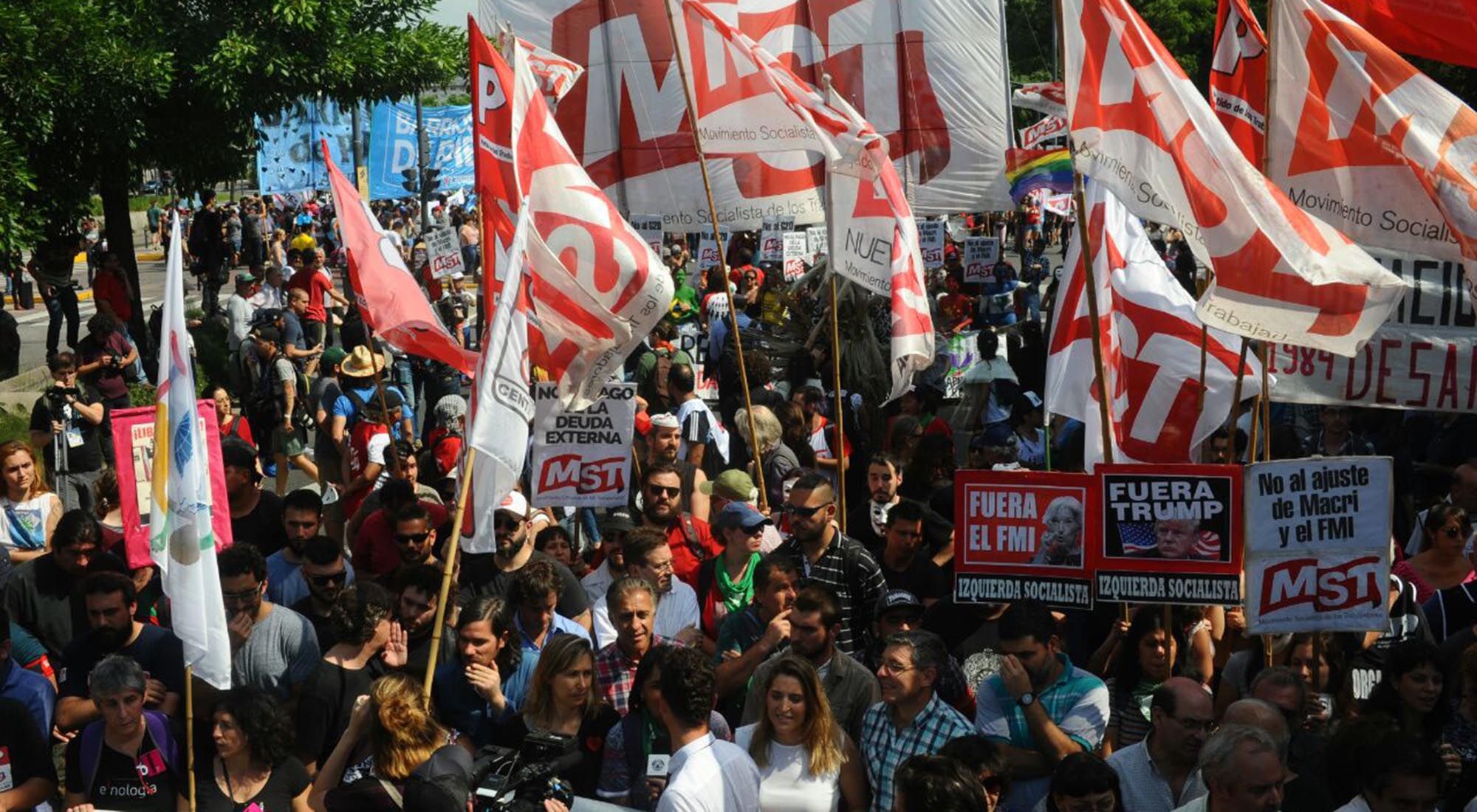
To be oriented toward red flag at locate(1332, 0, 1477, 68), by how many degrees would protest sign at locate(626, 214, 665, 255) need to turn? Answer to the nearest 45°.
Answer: approximately 45° to its left

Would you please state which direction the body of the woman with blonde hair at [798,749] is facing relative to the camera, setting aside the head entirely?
toward the camera

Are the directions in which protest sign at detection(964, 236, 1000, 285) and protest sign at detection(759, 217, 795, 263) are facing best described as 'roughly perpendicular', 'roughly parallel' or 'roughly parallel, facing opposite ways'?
roughly parallel

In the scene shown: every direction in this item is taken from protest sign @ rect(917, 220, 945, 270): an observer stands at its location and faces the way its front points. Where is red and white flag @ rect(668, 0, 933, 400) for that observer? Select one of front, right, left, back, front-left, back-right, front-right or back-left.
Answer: front

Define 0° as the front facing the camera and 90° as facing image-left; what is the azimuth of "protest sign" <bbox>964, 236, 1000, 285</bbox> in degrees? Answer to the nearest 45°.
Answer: approximately 0°

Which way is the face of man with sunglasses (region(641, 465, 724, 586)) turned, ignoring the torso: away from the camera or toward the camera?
toward the camera

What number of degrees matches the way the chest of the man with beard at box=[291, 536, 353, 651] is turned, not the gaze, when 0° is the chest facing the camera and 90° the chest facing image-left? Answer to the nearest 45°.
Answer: approximately 315°

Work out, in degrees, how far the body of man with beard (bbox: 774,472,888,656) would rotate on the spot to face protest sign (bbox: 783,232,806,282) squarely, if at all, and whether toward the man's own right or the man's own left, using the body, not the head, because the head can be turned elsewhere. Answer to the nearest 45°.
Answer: approximately 135° to the man's own right

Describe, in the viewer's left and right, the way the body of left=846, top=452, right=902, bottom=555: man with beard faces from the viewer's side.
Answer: facing the viewer

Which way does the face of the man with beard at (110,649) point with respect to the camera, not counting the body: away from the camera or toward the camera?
toward the camera

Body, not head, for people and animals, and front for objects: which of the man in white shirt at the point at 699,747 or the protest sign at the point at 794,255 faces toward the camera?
the protest sign

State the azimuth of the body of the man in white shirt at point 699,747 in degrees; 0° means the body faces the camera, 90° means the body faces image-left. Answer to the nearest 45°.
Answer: approximately 135°

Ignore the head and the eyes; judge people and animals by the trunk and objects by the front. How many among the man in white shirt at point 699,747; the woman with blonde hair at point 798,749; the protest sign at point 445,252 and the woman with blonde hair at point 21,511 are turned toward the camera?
3

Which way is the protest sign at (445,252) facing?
toward the camera

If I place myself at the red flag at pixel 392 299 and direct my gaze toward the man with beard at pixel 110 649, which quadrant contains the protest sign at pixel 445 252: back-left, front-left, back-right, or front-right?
back-right
